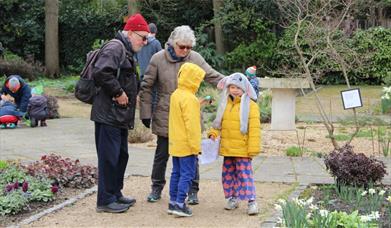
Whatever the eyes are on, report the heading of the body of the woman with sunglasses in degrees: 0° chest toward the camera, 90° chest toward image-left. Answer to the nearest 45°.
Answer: approximately 0°

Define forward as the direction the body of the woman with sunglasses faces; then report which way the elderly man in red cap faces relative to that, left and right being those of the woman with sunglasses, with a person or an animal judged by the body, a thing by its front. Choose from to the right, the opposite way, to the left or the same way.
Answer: to the left

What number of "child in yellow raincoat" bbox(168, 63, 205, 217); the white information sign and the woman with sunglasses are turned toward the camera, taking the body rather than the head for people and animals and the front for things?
2

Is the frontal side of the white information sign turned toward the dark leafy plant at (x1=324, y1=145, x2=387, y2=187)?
yes

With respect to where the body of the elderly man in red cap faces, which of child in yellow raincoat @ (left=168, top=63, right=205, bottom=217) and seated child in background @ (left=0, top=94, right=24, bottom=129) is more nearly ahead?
the child in yellow raincoat

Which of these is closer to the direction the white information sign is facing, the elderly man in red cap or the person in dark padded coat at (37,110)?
the elderly man in red cap

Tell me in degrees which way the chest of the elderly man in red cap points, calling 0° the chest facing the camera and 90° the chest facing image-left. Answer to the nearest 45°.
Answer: approximately 270°

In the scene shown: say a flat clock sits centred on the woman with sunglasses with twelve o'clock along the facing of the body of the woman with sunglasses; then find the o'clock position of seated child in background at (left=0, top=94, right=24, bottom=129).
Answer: The seated child in background is roughly at 5 o'clock from the woman with sunglasses.

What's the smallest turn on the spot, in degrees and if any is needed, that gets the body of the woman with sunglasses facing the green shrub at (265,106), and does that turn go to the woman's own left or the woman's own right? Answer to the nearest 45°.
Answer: approximately 180°

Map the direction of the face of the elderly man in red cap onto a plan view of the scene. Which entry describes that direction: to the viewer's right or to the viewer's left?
to the viewer's right
